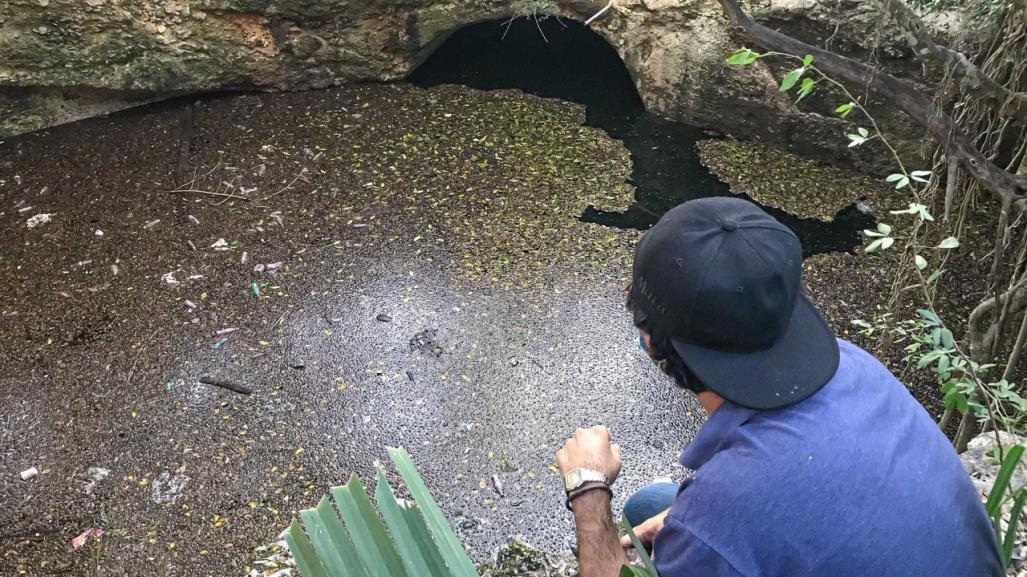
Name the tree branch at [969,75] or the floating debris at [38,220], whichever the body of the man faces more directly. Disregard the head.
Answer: the floating debris

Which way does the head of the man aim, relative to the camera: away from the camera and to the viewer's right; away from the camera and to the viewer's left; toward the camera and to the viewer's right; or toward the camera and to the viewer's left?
away from the camera and to the viewer's left

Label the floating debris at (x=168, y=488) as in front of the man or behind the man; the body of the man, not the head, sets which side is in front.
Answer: in front

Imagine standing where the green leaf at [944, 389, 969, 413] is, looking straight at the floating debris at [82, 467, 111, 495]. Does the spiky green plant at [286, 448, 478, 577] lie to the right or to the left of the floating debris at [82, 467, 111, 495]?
left

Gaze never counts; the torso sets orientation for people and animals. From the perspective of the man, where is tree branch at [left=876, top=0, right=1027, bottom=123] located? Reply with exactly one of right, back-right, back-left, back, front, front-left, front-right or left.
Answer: front-right

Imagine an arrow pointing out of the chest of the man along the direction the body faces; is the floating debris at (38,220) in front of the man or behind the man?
in front

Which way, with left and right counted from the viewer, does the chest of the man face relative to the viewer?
facing away from the viewer and to the left of the viewer

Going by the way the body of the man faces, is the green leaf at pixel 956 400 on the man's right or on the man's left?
on the man's right
